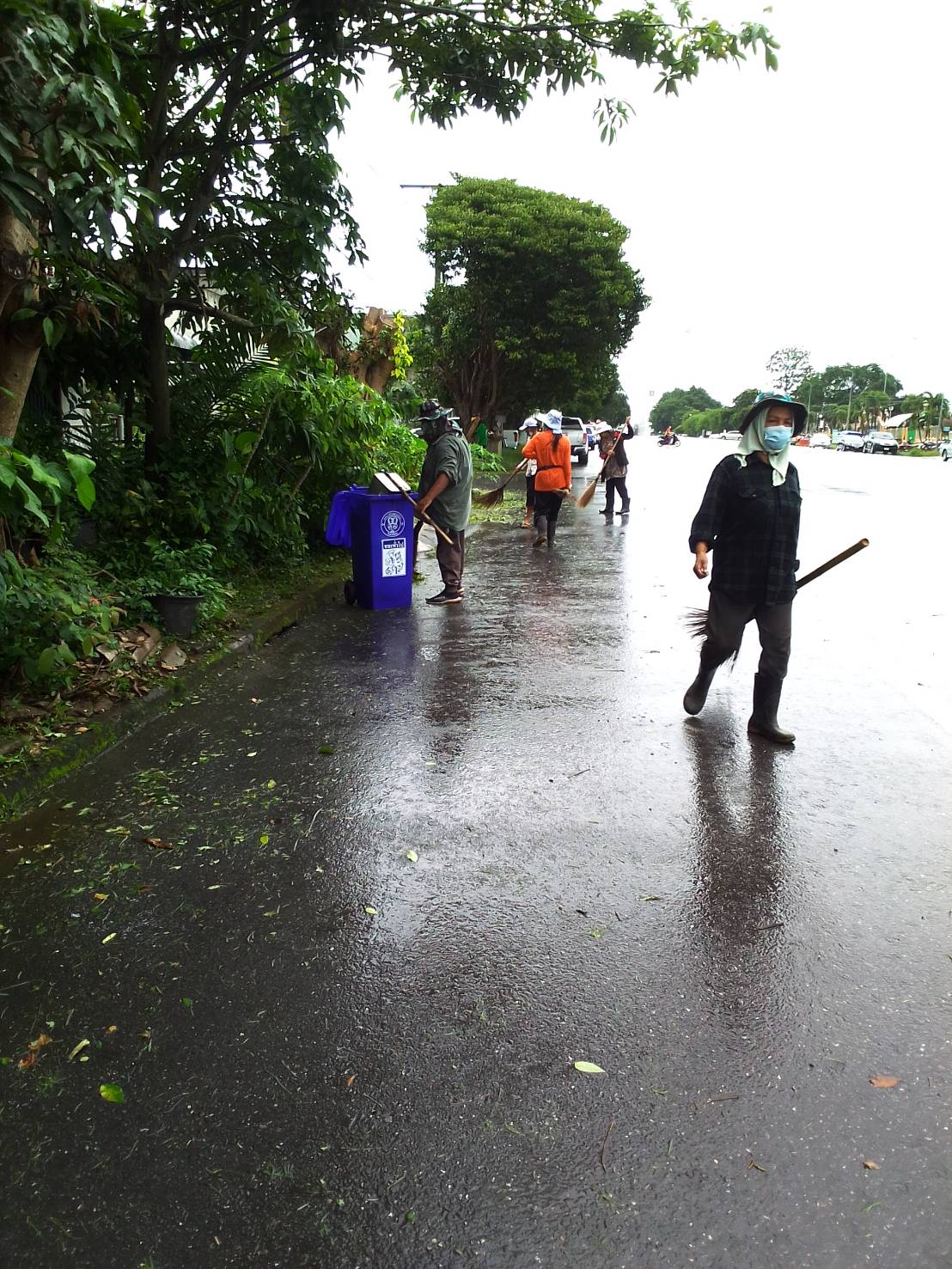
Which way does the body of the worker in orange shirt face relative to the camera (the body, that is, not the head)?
away from the camera

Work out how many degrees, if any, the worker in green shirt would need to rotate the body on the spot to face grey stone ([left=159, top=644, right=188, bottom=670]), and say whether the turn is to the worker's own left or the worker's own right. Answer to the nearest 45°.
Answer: approximately 45° to the worker's own left

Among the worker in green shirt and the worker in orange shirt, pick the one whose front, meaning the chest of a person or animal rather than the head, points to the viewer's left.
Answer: the worker in green shirt

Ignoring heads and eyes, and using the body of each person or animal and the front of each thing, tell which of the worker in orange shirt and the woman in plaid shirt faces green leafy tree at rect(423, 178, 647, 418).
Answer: the worker in orange shirt

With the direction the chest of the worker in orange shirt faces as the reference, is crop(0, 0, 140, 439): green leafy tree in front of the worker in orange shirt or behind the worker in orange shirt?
behind

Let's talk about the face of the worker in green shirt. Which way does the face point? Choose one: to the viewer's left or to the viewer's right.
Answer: to the viewer's left

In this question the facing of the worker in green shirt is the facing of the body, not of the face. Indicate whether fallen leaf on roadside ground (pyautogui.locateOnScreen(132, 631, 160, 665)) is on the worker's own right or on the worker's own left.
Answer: on the worker's own left

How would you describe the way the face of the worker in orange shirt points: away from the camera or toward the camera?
away from the camera

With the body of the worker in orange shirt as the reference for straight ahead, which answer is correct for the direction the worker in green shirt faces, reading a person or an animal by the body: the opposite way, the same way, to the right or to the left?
to the left

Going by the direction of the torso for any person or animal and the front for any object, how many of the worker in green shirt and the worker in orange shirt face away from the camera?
1

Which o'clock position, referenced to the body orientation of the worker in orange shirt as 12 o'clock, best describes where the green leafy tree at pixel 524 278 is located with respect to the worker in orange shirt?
The green leafy tree is roughly at 12 o'clock from the worker in orange shirt.

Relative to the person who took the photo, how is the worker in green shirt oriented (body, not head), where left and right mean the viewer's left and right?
facing to the left of the viewer

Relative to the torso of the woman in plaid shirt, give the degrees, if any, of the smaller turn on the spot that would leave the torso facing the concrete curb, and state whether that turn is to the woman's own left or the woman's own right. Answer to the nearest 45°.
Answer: approximately 135° to the woman's own right

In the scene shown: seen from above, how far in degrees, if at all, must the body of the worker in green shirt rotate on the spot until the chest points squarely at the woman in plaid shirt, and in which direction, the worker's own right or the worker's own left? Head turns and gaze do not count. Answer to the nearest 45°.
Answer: approximately 135° to the worker's own left

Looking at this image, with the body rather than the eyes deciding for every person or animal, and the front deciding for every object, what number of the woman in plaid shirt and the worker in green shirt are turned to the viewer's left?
1
